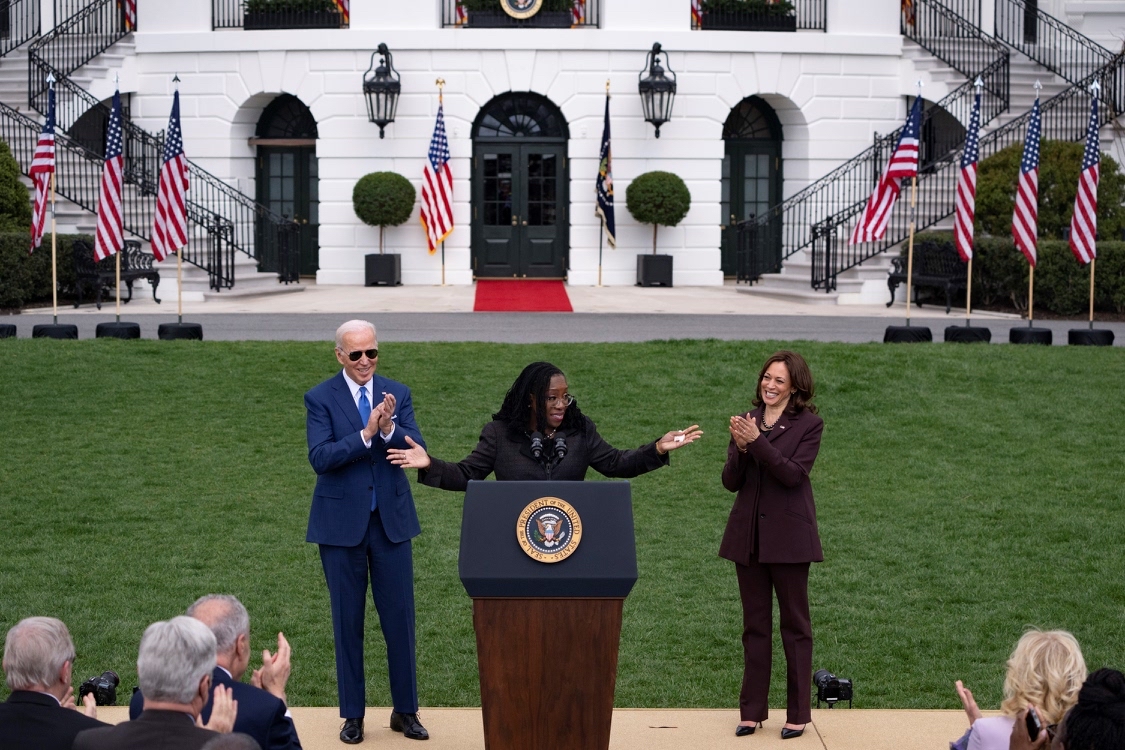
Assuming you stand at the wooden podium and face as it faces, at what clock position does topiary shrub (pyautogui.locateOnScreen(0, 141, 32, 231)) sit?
The topiary shrub is roughly at 5 o'clock from the wooden podium.

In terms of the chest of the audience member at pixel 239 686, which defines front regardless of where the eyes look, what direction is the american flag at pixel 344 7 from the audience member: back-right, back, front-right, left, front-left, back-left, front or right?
front-left

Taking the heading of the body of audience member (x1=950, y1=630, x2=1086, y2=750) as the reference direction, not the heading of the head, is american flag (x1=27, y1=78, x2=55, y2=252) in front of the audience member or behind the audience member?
in front

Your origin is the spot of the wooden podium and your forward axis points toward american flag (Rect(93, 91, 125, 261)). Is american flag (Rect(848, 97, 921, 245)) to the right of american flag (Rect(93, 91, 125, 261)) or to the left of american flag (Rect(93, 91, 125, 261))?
right

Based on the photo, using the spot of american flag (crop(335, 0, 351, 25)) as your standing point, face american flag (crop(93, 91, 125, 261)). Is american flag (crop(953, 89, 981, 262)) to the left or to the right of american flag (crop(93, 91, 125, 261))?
left

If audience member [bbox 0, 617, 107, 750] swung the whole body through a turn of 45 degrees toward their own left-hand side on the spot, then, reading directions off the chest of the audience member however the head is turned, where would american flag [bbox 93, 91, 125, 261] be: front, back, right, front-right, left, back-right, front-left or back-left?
front

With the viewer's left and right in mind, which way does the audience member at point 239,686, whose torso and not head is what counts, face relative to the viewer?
facing away from the viewer and to the right of the viewer

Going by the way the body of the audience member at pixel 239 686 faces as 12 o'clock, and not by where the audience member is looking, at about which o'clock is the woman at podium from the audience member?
The woman at podium is roughly at 12 o'clock from the audience member.

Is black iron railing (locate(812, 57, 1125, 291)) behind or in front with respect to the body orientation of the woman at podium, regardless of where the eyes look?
behind

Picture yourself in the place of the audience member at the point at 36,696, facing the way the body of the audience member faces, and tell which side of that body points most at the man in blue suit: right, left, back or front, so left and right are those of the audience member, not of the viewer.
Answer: front

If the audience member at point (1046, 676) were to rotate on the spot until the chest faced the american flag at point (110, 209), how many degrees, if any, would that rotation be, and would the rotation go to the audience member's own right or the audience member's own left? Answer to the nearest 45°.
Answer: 0° — they already face it

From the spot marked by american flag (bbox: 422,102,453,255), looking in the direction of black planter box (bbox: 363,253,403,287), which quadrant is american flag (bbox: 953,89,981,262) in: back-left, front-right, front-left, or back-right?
back-left

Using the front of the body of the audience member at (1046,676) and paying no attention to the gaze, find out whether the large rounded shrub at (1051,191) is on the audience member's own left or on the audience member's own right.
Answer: on the audience member's own right

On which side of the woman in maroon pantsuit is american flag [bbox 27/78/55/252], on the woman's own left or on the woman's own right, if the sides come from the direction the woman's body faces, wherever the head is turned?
on the woman's own right

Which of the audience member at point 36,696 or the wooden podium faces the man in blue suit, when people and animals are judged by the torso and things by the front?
the audience member

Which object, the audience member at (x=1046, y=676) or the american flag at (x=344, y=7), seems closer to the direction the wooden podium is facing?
the audience member

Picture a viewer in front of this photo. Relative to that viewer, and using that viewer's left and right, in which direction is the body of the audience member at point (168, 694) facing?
facing away from the viewer and to the right of the viewer

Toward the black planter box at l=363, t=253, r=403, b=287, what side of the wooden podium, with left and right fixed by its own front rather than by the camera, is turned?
back
